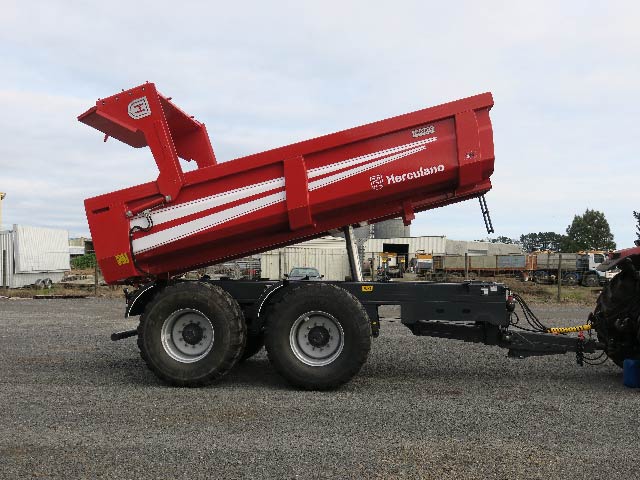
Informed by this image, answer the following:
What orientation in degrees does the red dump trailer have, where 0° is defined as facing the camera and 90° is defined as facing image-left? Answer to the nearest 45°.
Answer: approximately 270°

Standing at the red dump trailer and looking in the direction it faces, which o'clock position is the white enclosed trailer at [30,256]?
The white enclosed trailer is roughly at 8 o'clock from the red dump trailer.
